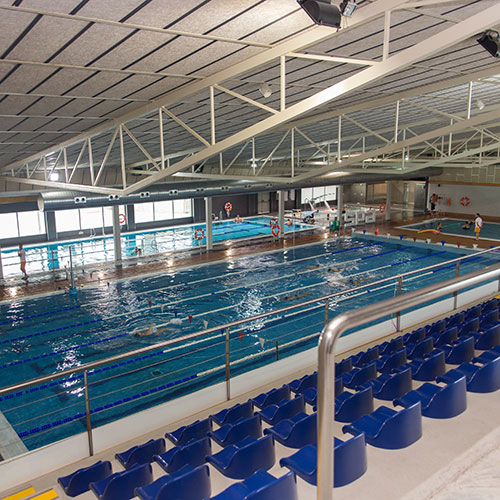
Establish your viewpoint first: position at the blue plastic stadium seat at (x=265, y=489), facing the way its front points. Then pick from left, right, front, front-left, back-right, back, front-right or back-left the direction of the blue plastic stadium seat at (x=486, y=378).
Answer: right

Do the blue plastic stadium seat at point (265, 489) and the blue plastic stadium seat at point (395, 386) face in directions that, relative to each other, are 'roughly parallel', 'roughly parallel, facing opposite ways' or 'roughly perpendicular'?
roughly parallel

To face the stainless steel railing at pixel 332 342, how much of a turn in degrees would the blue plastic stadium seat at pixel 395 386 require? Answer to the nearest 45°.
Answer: approximately 135° to its left

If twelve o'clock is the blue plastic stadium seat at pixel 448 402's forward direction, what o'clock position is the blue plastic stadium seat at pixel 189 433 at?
the blue plastic stadium seat at pixel 189 433 is roughly at 11 o'clock from the blue plastic stadium seat at pixel 448 402.

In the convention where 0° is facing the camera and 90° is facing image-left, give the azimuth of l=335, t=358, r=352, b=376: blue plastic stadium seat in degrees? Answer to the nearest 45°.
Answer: approximately 135°

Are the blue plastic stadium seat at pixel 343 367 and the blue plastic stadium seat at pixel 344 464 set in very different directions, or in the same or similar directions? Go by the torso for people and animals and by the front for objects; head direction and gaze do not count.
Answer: same or similar directions

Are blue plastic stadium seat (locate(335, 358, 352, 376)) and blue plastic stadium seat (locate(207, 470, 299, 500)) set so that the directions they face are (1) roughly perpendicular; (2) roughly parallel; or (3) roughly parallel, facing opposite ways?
roughly parallel

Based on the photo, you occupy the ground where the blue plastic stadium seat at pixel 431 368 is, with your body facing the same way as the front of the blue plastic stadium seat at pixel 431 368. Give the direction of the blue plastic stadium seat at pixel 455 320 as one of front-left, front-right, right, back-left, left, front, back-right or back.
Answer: front-right

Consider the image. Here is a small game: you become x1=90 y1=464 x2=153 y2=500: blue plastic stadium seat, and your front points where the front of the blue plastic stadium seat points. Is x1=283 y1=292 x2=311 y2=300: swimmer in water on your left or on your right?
on your right

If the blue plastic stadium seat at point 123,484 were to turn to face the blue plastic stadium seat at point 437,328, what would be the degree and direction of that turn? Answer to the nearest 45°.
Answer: approximately 90° to its right

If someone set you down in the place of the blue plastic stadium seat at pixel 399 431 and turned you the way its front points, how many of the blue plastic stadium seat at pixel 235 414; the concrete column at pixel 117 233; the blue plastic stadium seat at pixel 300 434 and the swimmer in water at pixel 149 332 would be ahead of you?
4

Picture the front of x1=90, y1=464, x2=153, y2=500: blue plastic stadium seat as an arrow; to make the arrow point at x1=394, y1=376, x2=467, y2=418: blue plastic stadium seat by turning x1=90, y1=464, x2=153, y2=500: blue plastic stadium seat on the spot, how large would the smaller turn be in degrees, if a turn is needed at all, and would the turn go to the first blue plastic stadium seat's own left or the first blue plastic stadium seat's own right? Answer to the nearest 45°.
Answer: approximately 135° to the first blue plastic stadium seat's own right

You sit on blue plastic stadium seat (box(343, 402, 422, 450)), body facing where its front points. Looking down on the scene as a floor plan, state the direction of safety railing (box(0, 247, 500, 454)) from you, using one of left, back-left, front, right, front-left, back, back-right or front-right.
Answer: front

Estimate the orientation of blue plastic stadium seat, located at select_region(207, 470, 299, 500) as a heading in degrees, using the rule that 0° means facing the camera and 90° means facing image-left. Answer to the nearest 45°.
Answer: approximately 135°

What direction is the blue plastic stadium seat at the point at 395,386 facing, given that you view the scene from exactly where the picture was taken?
facing away from the viewer and to the left of the viewer

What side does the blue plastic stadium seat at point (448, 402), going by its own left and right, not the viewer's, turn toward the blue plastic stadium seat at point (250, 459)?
left
